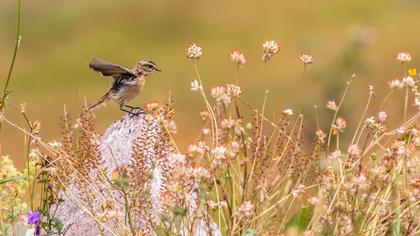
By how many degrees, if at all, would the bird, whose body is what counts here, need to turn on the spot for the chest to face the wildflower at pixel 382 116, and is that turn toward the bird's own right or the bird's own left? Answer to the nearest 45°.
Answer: approximately 45° to the bird's own right

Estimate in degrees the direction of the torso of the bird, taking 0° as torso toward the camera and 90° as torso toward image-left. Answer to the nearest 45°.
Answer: approximately 270°

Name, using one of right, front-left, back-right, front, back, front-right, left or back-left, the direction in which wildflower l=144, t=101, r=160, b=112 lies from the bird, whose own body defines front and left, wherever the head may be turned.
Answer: front
